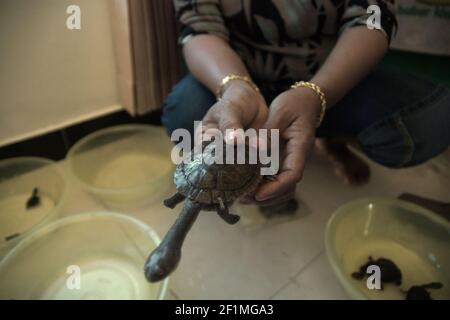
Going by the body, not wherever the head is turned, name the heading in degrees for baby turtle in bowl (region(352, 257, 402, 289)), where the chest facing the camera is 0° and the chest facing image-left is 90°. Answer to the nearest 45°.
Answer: approximately 90°

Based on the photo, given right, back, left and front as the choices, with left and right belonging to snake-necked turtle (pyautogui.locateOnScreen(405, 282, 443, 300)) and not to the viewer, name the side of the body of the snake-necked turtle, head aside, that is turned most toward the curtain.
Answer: left

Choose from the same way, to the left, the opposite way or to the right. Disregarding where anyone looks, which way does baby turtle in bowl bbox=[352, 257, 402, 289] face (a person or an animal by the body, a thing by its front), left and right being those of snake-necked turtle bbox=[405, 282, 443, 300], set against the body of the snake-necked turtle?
the opposite way

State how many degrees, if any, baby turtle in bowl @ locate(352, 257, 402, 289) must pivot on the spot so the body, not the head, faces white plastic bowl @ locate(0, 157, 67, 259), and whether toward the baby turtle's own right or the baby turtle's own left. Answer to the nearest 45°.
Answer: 0° — it already faces it

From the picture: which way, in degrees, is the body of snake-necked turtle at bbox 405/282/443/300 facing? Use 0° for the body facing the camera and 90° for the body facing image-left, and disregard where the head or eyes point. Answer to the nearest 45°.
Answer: approximately 270°

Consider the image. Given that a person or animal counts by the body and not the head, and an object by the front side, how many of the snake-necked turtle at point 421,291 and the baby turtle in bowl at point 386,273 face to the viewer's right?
1

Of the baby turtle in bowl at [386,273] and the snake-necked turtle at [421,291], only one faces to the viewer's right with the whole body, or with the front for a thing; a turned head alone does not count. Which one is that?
the snake-necked turtle
